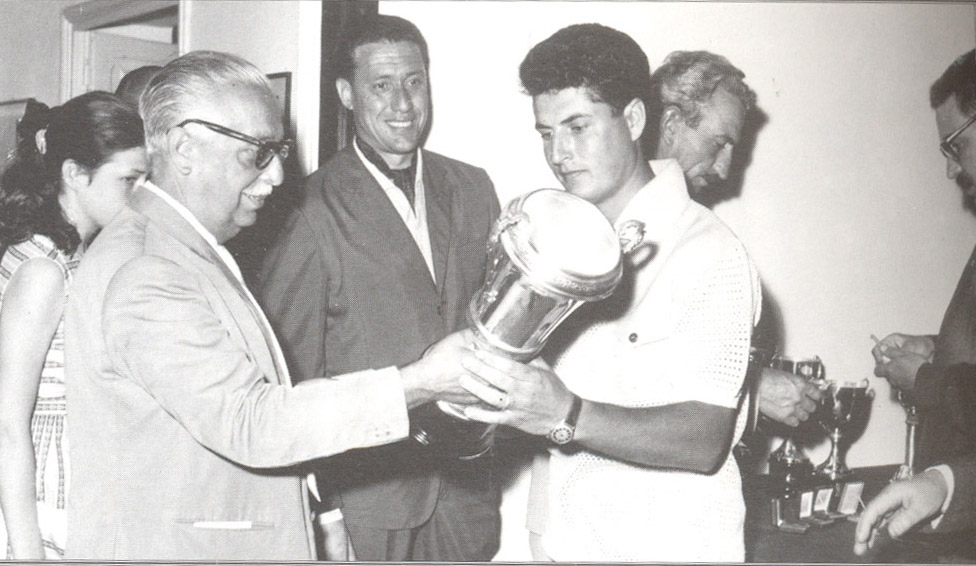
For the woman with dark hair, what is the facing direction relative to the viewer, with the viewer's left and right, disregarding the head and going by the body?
facing to the right of the viewer

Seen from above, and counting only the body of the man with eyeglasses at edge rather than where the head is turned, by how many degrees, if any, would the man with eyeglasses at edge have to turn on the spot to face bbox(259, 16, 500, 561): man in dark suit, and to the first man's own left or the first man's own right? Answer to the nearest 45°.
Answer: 0° — they already face them

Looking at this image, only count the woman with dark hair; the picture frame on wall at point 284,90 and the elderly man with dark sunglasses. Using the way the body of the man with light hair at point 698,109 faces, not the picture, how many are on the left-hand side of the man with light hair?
0

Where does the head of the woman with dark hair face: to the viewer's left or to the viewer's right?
to the viewer's right

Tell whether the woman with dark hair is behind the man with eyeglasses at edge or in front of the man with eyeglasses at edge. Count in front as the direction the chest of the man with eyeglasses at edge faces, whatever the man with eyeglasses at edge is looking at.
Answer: in front

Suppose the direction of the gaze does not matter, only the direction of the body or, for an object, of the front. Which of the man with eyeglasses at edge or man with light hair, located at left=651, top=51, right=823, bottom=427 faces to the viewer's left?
the man with eyeglasses at edge

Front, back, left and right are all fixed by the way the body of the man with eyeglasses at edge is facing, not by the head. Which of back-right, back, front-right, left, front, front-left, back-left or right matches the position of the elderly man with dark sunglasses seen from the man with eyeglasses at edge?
front-left

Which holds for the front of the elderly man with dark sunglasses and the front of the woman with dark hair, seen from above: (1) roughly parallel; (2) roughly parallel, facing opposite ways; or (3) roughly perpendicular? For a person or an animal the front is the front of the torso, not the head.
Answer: roughly parallel

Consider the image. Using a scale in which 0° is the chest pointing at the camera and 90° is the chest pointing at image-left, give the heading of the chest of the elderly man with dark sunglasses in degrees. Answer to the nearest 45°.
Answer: approximately 270°

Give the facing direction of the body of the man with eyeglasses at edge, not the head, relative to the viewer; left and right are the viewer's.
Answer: facing to the left of the viewer

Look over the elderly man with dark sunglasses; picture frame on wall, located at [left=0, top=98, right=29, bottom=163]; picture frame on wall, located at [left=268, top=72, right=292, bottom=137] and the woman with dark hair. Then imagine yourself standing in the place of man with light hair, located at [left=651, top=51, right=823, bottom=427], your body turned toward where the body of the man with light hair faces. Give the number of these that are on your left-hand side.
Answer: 0
